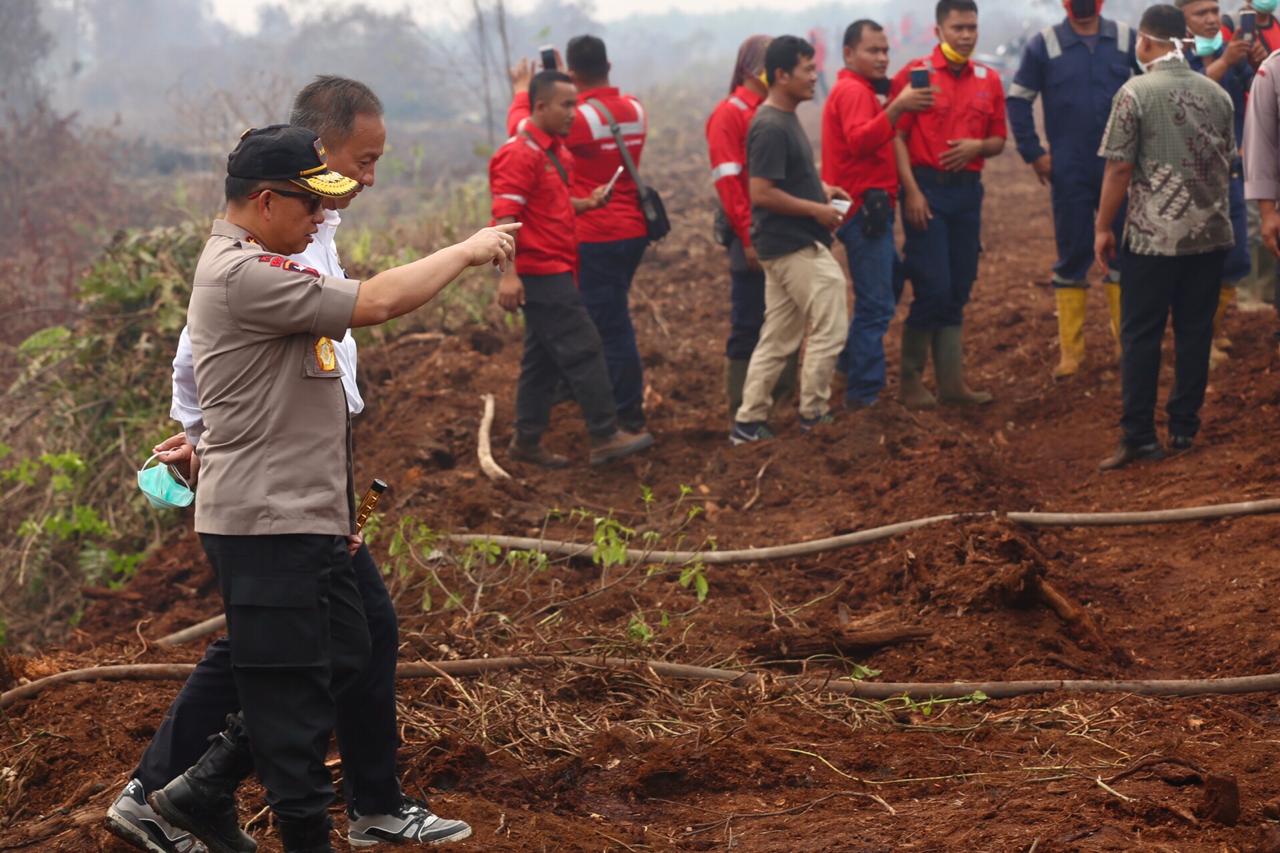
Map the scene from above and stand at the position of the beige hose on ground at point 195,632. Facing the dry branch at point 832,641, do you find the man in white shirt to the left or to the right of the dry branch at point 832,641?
right

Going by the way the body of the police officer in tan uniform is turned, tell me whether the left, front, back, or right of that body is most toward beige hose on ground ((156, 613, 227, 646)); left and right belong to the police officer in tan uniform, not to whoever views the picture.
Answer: left

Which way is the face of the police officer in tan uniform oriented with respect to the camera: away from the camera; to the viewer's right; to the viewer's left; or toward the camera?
to the viewer's right

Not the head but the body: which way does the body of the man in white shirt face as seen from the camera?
to the viewer's right

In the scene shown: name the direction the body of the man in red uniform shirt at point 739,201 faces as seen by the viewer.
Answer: to the viewer's right

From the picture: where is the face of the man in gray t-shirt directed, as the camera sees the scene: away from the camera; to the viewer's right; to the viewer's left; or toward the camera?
to the viewer's right

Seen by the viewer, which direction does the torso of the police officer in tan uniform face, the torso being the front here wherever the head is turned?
to the viewer's right
